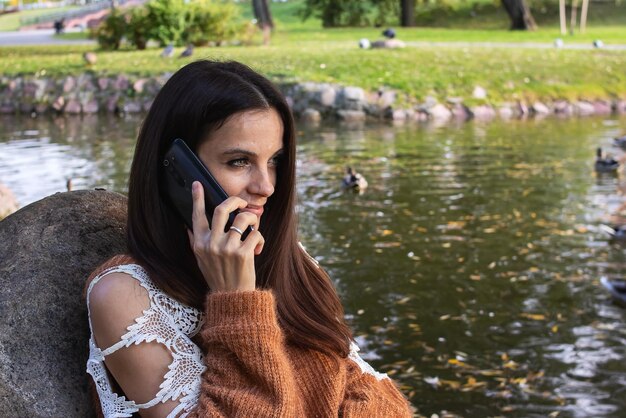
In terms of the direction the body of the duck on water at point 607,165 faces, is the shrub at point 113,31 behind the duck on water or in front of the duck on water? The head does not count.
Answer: in front

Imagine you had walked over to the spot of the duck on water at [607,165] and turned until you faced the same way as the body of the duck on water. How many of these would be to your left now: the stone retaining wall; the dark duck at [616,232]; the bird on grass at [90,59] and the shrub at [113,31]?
1

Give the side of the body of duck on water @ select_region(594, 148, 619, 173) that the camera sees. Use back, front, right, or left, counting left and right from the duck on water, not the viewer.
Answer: left

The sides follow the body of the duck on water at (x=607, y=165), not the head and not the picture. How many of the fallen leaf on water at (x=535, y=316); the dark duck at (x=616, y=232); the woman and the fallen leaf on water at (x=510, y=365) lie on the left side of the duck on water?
4

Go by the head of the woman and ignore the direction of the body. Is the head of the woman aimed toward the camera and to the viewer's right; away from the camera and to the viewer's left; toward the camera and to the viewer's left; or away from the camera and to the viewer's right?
toward the camera and to the viewer's right
